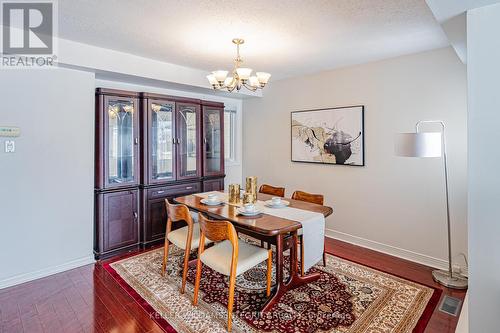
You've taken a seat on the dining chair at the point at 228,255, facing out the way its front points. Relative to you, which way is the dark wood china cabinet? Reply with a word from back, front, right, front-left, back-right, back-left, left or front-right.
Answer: left

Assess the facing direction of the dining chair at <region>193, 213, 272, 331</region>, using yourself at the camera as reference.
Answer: facing away from the viewer and to the right of the viewer

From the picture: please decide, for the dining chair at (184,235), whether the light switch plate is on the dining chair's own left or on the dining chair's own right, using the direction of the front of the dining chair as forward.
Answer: on the dining chair's own left

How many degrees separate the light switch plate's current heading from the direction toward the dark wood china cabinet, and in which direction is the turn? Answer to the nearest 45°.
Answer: approximately 90° to its left

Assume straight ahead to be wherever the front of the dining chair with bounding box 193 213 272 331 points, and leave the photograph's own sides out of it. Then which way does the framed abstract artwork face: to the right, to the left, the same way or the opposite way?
the opposite way

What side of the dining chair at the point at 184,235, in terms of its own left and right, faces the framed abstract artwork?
front

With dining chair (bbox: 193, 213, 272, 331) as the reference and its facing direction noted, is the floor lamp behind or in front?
in front

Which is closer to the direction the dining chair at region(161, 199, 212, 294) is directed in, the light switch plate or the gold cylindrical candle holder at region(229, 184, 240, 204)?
the gold cylindrical candle holder

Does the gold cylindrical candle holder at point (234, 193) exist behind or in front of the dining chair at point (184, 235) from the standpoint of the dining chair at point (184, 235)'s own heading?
in front

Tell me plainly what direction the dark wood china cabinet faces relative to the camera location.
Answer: facing the viewer and to the right of the viewer

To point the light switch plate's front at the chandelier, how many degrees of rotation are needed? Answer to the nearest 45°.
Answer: approximately 45° to its left

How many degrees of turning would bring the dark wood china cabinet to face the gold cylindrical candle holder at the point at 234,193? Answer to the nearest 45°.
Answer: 0° — it already faces it

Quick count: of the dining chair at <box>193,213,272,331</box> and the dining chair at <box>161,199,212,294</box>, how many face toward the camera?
0

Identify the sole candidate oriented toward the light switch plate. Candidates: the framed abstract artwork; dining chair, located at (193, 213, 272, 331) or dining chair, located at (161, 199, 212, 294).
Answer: the framed abstract artwork

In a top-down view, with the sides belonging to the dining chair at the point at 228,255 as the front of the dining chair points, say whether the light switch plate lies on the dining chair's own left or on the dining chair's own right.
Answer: on the dining chair's own left

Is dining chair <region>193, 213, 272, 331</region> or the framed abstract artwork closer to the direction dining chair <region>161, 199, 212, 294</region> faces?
the framed abstract artwork
